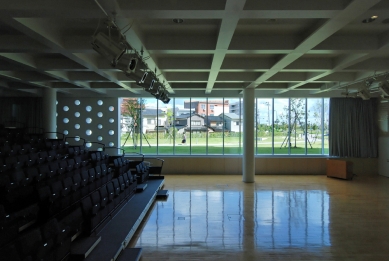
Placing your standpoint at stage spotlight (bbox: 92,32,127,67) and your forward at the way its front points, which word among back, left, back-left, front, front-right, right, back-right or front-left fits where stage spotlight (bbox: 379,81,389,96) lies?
front

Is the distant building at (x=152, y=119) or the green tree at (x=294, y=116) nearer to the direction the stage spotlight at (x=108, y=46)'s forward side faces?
the green tree

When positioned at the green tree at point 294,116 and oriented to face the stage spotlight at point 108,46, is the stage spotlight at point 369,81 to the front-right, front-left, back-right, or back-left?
front-left

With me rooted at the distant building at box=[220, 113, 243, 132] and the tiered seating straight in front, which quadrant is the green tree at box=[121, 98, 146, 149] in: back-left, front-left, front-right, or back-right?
front-right

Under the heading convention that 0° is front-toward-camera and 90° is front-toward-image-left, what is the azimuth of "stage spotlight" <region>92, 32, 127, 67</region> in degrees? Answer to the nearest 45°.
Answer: approximately 270°

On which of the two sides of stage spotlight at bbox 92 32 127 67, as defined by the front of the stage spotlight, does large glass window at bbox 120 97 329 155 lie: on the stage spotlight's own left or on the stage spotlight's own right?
on the stage spotlight's own left

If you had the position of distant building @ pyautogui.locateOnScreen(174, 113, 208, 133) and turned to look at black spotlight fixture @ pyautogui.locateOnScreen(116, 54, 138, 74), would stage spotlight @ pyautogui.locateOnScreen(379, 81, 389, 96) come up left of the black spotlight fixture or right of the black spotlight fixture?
left

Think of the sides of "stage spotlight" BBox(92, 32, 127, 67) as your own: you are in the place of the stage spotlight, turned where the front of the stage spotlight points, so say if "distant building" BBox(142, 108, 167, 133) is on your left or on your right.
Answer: on your left

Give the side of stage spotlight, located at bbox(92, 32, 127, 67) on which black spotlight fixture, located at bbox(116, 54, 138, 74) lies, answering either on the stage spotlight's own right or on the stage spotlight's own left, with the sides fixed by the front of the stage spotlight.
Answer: on the stage spotlight's own left

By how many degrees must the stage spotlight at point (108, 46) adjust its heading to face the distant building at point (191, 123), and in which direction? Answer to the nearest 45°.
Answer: approximately 45° to its left

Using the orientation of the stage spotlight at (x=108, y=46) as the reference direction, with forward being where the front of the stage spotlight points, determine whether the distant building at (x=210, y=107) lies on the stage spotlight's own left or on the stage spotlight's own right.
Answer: on the stage spotlight's own left
